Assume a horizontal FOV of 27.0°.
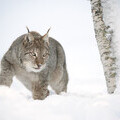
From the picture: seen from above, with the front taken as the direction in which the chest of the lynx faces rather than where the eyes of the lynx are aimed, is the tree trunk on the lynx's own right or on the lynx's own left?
on the lynx's own left

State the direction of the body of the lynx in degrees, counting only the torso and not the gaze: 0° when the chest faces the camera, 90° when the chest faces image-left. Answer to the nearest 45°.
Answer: approximately 0°
